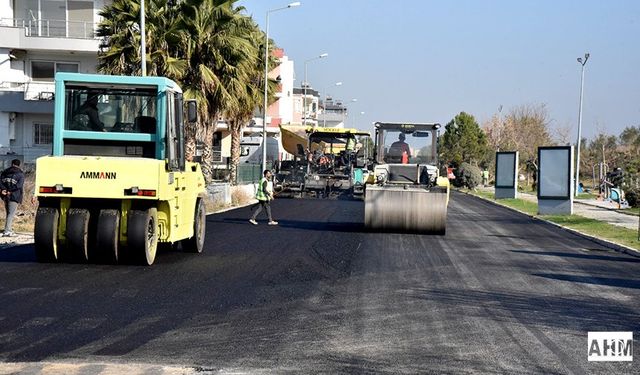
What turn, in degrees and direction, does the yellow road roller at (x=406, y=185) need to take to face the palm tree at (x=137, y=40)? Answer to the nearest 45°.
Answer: approximately 135° to its right

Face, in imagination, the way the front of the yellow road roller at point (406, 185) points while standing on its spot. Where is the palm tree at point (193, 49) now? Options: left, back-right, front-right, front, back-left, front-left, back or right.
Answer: back-right

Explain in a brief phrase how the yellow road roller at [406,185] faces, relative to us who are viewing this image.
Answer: facing the viewer

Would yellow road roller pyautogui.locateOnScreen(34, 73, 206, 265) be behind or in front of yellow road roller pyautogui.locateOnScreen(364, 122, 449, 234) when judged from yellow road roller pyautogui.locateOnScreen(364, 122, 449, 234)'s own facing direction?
in front

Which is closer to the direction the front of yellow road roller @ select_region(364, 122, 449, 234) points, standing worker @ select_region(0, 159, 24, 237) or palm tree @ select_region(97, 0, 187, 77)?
the standing worker

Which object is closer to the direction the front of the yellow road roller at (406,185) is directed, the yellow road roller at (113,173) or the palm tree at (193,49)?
the yellow road roller

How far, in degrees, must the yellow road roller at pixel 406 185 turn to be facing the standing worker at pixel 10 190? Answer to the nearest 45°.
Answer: approximately 45° to its right

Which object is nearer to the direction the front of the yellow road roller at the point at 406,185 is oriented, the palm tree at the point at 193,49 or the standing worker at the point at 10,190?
the standing worker
